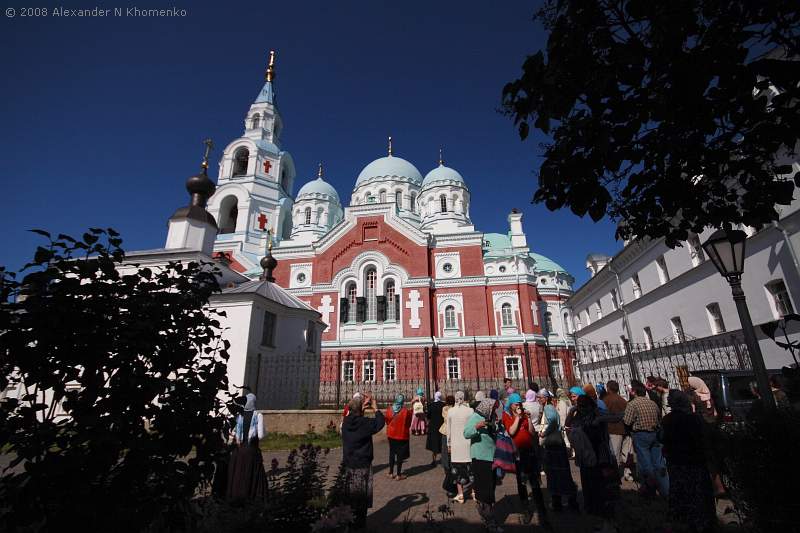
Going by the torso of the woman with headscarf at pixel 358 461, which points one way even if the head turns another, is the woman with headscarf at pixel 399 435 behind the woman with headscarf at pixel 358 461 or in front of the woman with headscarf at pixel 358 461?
in front

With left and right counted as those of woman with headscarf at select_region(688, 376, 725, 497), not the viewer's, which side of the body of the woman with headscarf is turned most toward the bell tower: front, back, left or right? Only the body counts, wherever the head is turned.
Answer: front

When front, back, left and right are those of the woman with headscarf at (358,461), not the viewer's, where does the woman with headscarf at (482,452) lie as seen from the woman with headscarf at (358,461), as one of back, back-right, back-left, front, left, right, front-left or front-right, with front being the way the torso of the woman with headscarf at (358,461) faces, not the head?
front-right

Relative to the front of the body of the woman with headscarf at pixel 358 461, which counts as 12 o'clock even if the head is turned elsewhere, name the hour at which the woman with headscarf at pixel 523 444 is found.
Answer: the woman with headscarf at pixel 523 444 is roughly at 1 o'clock from the woman with headscarf at pixel 358 461.

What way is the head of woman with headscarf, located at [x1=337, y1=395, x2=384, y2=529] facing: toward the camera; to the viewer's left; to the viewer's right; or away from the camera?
away from the camera

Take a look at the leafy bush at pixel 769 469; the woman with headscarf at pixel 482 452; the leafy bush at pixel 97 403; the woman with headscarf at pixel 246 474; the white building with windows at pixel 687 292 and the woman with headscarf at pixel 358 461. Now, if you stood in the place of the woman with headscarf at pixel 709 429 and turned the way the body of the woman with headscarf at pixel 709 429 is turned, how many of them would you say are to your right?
1

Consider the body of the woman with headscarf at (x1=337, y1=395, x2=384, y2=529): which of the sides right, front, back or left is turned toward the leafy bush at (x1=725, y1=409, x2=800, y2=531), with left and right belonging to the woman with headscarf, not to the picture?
right

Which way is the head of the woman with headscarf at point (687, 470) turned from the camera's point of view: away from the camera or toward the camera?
away from the camera

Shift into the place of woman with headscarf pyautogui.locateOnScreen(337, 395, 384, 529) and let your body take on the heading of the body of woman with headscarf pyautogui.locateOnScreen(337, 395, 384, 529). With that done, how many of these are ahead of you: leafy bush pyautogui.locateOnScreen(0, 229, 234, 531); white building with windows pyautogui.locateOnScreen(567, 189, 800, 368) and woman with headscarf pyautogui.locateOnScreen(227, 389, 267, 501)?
1

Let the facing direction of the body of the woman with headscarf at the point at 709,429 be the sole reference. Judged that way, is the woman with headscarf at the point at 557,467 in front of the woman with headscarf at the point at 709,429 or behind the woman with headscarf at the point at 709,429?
in front

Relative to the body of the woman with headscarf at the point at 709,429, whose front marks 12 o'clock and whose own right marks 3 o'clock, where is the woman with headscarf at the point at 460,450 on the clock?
the woman with headscarf at the point at 460,450 is roughly at 11 o'clock from the woman with headscarf at the point at 709,429.

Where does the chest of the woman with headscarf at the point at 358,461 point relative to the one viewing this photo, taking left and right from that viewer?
facing away from the viewer and to the right of the viewer

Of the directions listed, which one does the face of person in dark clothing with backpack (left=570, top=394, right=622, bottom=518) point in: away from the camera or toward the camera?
away from the camera

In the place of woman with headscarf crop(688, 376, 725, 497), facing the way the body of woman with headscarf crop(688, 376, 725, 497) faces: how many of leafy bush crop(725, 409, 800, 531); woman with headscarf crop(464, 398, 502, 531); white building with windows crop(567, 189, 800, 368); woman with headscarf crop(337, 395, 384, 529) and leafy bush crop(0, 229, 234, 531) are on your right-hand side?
1
